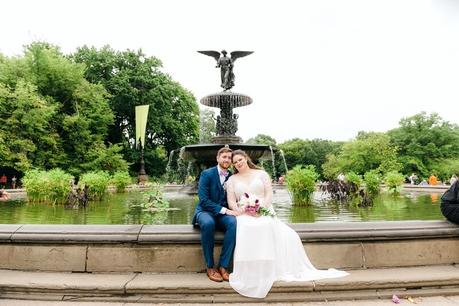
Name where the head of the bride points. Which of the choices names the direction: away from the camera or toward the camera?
toward the camera

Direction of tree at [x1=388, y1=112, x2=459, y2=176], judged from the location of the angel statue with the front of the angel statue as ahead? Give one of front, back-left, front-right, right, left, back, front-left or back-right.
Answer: back-left

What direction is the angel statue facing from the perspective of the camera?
toward the camera

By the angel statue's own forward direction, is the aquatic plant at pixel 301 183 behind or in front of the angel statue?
in front

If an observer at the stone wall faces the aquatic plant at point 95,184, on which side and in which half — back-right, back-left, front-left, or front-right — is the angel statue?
front-right

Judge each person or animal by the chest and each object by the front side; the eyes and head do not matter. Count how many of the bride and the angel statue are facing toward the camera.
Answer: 2

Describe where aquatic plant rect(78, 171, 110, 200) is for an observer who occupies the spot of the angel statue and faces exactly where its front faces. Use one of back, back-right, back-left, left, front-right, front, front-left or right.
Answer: front-right

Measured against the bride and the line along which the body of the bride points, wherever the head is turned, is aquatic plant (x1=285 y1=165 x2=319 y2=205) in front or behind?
behind

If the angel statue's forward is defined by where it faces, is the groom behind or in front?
in front

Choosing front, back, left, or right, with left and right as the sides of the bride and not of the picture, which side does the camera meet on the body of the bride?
front

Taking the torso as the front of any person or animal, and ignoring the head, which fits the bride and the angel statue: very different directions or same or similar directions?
same or similar directions

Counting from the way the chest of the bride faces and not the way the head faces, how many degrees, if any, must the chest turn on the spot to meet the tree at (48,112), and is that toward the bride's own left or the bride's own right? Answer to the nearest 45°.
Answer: approximately 135° to the bride's own right

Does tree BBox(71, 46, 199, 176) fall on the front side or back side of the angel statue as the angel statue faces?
on the back side

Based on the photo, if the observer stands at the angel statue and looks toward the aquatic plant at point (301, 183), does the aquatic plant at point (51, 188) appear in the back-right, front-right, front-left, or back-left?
front-right
